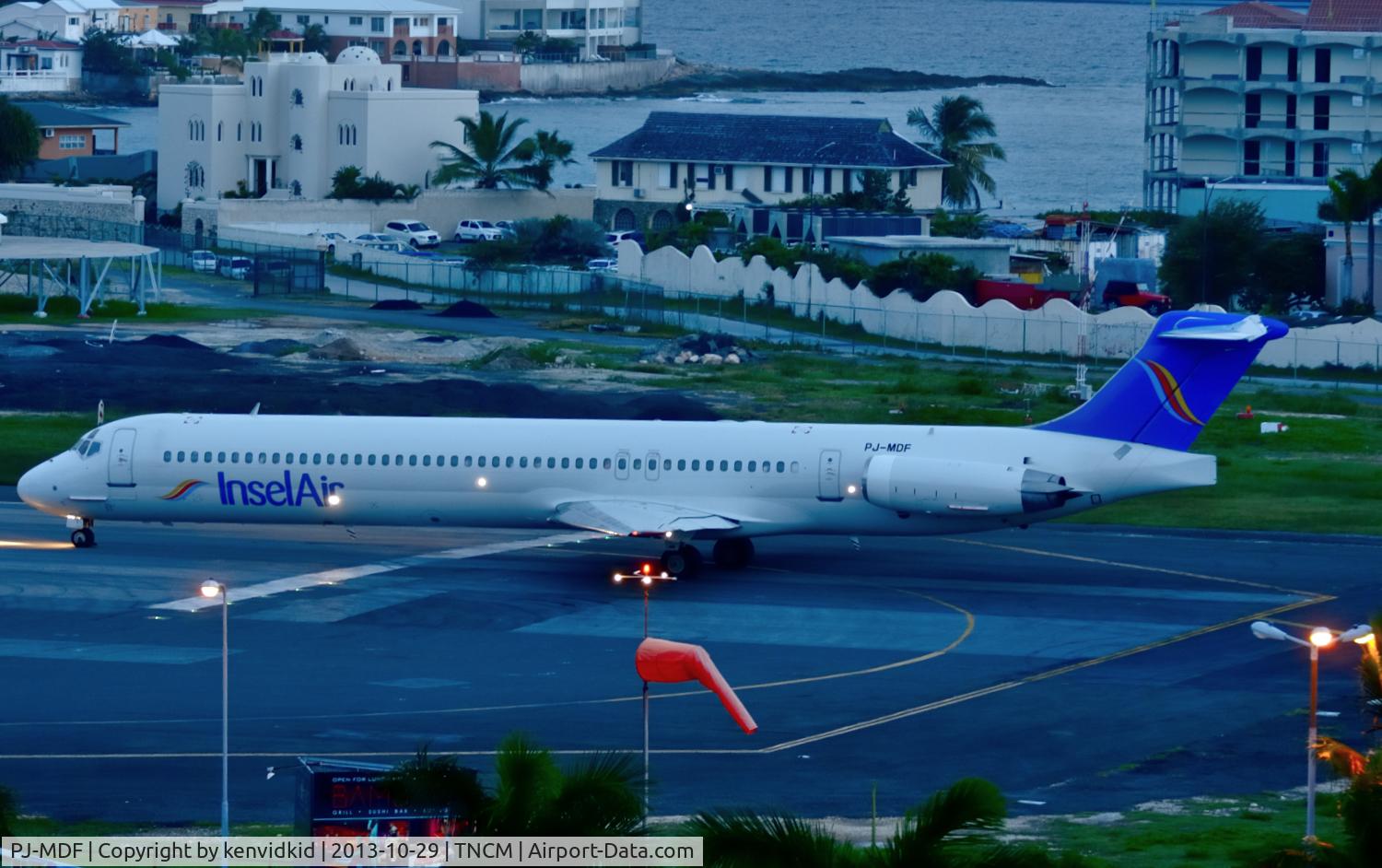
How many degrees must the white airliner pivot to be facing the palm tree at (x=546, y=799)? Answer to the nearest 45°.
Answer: approximately 90° to its left

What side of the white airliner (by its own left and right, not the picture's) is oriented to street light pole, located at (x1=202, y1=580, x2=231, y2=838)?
left

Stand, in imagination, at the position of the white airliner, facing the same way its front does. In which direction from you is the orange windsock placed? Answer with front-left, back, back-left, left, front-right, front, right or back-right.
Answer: left

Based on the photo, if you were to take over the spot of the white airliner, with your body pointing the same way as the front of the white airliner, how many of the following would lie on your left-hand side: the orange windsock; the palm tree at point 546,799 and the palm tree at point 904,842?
3

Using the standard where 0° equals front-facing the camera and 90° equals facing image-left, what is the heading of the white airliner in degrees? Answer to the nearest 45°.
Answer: approximately 90°

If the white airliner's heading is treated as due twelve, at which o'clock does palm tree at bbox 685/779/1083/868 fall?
The palm tree is roughly at 9 o'clock from the white airliner.
